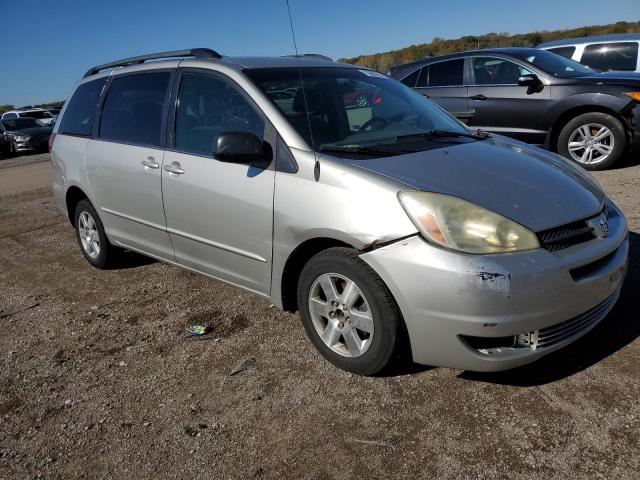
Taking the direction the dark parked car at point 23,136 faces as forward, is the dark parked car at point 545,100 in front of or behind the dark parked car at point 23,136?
in front

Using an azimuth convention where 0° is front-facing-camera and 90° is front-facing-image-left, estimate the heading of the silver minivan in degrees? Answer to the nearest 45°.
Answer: approximately 315°

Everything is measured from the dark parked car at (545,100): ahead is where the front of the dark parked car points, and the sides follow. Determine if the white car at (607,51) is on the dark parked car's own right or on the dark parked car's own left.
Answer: on the dark parked car's own left

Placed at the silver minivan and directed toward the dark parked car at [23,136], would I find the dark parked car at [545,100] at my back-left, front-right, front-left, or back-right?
front-right

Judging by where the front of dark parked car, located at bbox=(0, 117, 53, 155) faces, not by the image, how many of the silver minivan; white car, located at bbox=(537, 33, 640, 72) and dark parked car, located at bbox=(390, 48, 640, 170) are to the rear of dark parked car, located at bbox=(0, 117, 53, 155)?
0

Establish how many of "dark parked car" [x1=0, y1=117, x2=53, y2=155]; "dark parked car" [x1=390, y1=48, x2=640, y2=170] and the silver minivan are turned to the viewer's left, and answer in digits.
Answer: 0

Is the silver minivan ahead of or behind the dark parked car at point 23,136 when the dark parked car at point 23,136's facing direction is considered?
ahead

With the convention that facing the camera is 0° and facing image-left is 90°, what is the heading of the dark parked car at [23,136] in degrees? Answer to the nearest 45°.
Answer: approximately 315°

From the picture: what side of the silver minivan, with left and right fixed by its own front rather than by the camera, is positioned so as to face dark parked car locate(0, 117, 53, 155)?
back

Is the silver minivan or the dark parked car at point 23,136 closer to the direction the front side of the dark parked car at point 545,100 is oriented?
the silver minivan

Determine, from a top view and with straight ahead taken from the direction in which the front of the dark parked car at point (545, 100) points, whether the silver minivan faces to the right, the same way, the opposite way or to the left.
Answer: the same way

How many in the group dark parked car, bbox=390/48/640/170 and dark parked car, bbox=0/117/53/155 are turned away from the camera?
0

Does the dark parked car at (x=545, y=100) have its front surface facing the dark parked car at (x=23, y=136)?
no

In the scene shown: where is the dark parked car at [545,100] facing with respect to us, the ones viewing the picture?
facing the viewer and to the right of the viewer

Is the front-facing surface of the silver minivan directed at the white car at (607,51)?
no
